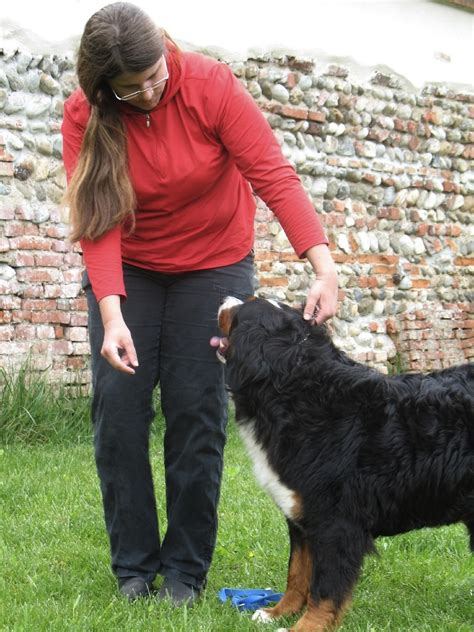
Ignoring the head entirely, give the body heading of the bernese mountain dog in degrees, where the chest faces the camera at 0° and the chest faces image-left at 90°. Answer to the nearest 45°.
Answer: approximately 90°

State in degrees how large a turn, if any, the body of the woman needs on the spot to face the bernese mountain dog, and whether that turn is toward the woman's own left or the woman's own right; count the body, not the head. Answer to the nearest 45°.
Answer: approximately 45° to the woman's own left

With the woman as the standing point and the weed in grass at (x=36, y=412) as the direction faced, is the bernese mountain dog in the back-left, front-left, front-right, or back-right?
back-right

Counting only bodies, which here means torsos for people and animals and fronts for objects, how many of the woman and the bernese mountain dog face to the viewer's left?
1

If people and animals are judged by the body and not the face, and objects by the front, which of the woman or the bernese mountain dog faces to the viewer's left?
the bernese mountain dog

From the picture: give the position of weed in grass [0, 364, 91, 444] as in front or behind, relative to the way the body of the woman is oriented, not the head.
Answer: behind

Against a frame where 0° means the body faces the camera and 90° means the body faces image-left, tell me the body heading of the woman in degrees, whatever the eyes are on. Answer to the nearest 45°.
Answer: approximately 0°

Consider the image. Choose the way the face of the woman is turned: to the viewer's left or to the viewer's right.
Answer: to the viewer's right

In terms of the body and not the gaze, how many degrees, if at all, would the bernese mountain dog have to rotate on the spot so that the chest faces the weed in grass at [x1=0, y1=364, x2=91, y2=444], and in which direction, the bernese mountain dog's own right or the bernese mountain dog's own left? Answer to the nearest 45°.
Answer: approximately 45° to the bernese mountain dog's own right

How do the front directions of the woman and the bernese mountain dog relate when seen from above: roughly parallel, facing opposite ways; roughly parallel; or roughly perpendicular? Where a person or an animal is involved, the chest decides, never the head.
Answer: roughly perpendicular
